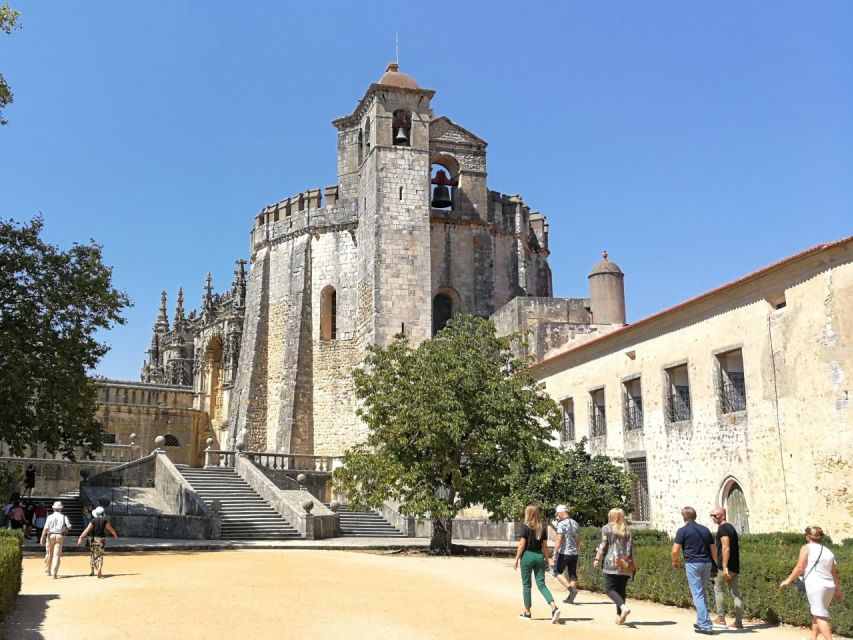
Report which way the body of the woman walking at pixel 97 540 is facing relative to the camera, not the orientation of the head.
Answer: away from the camera

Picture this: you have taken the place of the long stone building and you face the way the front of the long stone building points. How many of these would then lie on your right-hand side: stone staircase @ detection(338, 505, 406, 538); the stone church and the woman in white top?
2

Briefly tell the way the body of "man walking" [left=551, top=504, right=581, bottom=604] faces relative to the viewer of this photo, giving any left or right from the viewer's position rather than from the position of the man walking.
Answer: facing away from the viewer and to the left of the viewer

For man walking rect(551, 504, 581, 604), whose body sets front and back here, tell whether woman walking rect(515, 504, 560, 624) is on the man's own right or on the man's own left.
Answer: on the man's own left

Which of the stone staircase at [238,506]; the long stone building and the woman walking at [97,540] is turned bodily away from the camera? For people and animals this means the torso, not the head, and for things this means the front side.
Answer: the woman walking

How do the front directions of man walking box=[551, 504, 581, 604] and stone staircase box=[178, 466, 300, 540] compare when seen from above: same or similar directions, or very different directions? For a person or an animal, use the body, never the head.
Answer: very different directions
